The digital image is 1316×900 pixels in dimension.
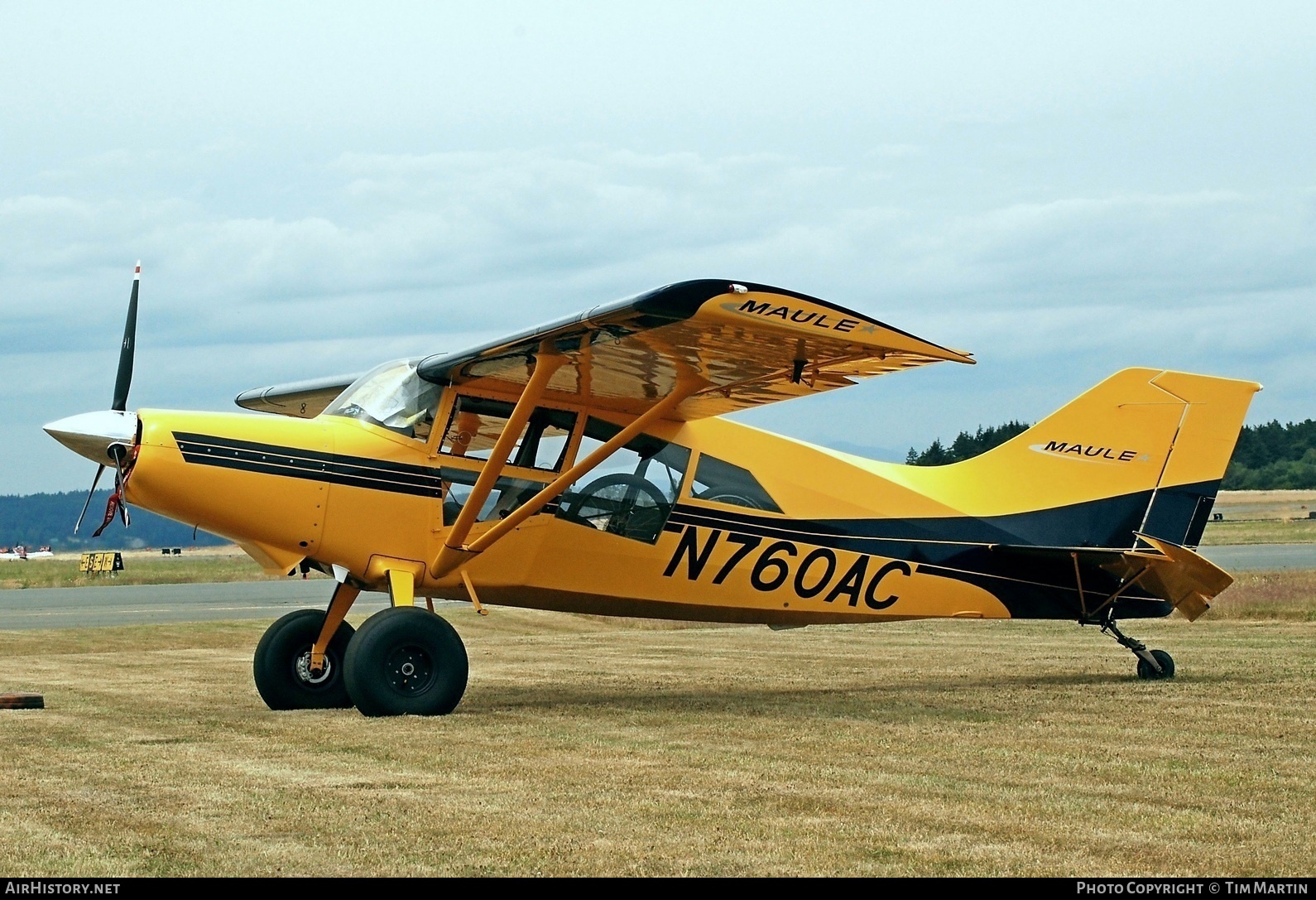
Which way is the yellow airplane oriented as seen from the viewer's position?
to the viewer's left
